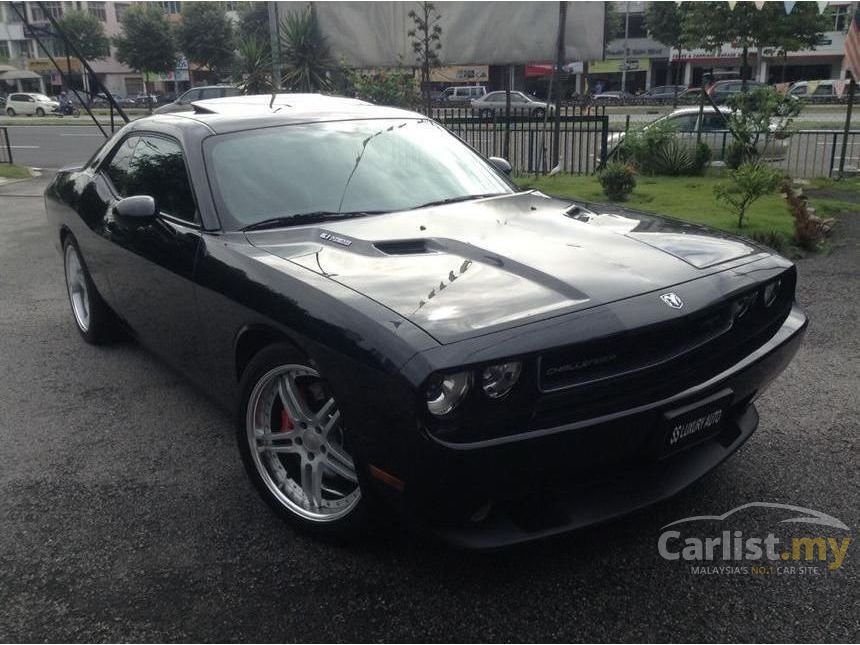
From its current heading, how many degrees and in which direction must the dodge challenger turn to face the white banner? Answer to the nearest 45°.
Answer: approximately 135° to its left

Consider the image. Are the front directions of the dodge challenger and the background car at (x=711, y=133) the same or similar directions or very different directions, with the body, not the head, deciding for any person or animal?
very different directions

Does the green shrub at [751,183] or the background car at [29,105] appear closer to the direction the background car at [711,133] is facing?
the background car

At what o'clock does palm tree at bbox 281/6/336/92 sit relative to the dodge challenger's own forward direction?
The palm tree is roughly at 7 o'clock from the dodge challenger.

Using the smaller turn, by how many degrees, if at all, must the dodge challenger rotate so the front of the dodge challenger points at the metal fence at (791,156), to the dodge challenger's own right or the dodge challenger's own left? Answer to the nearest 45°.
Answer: approximately 90° to the dodge challenger's own left

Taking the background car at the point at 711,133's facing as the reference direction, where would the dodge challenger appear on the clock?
The dodge challenger is roughly at 9 o'clock from the background car.

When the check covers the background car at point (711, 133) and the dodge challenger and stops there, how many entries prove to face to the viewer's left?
1

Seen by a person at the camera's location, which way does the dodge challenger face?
facing the viewer and to the right of the viewer

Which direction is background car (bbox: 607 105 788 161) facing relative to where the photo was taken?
to the viewer's left

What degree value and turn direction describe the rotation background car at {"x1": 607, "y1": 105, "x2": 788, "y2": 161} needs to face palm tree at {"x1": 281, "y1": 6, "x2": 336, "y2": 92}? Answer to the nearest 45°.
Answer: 0° — it already faces it

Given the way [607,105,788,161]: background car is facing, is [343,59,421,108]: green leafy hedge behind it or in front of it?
in front

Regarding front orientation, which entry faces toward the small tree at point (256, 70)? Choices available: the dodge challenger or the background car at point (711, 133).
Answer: the background car

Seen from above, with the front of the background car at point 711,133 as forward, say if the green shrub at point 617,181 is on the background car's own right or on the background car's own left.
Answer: on the background car's own left

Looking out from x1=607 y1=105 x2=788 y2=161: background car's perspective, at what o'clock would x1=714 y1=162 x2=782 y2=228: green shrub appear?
The green shrub is roughly at 9 o'clock from the background car.
